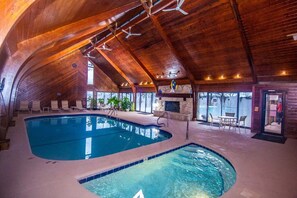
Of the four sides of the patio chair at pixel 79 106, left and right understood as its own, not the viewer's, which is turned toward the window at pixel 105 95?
left

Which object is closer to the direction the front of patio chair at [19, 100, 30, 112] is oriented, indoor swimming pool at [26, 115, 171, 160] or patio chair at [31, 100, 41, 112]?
the indoor swimming pool

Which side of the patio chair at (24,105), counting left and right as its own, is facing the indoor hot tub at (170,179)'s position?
front

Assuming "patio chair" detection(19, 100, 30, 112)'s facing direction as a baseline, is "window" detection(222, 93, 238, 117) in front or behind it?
in front

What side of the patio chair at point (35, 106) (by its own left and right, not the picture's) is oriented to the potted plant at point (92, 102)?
left

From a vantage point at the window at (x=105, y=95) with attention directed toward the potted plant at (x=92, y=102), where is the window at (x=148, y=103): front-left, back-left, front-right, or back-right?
back-left

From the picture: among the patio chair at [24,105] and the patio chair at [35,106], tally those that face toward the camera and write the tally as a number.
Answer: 2

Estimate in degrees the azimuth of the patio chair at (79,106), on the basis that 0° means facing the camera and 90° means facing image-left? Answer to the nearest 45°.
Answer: approximately 315°

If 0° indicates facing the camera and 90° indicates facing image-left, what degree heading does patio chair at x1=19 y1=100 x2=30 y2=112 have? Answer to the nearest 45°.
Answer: approximately 0°

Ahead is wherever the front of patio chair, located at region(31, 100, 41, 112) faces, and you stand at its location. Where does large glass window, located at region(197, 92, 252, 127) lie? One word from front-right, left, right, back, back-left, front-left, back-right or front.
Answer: front-left

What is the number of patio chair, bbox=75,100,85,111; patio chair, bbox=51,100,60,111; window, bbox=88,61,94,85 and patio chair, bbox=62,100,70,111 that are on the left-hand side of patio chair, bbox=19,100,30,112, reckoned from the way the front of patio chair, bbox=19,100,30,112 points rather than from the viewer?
4
